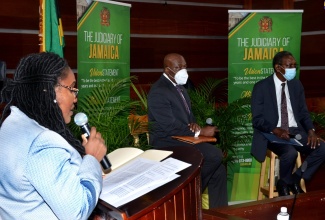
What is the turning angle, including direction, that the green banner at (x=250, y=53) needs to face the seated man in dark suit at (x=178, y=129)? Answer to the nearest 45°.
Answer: approximately 45° to its right

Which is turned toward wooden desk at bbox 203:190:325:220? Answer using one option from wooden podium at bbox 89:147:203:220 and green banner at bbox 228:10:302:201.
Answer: the green banner

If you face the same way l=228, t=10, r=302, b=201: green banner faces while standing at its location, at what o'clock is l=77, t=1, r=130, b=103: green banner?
l=77, t=1, r=130, b=103: green banner is roughly at 2 o'clock from l=228, t=10, r=302, b=201: green banner.

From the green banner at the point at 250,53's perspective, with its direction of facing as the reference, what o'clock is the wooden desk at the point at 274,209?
The wooden desk is roughly at 12 o'clock from the green banner.
